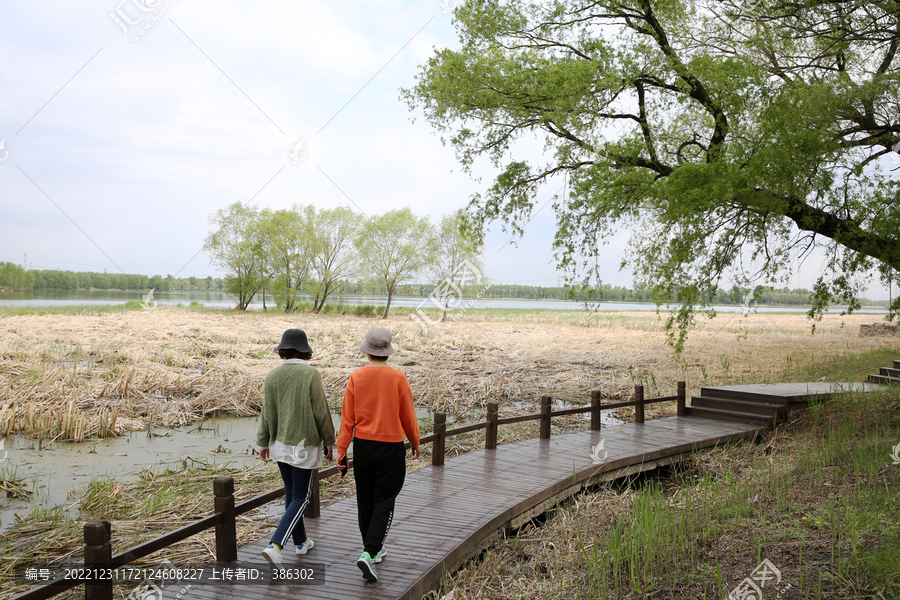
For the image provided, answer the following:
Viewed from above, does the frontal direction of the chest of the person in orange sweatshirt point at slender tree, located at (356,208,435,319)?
yes

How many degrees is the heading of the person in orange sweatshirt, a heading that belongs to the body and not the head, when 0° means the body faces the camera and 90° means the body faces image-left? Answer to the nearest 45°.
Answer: approximately 180°

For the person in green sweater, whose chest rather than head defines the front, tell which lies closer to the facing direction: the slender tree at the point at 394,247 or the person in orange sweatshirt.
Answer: the slender tree

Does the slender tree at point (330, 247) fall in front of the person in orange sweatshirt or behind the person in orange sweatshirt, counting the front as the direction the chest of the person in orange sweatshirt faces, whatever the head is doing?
in front

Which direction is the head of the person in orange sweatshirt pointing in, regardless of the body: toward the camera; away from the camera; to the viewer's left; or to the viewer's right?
away from the camera

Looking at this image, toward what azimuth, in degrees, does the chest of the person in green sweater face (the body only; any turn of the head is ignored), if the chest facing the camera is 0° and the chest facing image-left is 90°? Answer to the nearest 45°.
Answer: approximately 225°

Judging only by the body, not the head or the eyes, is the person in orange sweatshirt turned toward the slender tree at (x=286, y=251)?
yes

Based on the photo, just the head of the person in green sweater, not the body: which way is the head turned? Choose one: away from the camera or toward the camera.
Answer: away from the camera

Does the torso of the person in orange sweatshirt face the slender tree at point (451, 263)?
yes

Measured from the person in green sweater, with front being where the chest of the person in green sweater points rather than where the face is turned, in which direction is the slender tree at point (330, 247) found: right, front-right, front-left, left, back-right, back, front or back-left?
front-left

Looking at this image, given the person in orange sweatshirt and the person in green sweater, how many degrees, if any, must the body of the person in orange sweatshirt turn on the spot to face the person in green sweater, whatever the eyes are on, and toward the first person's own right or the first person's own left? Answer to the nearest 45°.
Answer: approximately 90° to the first person's own left

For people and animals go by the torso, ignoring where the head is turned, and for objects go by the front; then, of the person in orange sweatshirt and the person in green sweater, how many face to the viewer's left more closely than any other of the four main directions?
0
